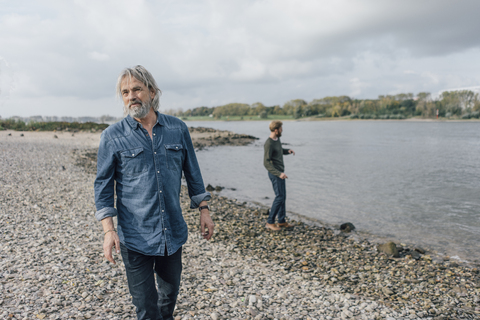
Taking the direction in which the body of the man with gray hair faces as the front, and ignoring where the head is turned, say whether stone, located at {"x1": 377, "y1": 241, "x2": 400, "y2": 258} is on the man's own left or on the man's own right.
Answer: on the man's own left

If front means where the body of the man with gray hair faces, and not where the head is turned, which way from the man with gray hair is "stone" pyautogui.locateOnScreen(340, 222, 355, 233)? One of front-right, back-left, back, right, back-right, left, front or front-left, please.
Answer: back-left

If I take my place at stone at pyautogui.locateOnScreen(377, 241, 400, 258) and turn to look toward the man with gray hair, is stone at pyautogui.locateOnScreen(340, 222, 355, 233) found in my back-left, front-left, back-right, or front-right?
back-right

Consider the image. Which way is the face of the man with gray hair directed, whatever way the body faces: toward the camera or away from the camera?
toward the camera

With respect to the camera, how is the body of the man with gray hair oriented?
toward the camera
